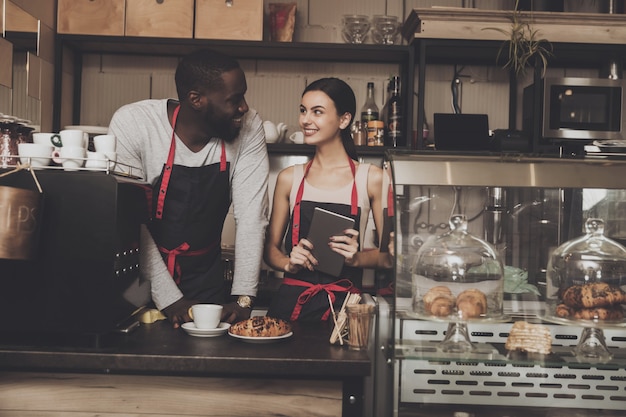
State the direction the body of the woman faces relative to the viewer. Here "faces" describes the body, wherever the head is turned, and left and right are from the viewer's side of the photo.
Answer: facing the viewer

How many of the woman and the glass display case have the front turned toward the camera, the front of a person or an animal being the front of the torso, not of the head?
2

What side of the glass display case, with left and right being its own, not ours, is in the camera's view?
front

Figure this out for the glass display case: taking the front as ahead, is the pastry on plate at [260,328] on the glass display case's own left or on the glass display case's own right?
on the glass display case's own right

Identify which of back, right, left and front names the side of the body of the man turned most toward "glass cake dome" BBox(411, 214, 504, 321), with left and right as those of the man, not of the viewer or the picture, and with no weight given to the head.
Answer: left

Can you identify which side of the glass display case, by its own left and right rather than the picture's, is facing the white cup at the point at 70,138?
right

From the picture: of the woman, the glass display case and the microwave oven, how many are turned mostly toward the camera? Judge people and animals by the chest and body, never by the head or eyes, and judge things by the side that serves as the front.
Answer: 3

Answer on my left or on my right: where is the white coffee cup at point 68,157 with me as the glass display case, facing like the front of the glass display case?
on my right

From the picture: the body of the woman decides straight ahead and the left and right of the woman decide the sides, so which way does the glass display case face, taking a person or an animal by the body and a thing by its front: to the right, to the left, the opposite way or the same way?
the same way

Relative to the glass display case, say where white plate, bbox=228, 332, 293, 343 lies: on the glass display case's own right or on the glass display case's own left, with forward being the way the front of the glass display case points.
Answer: on the glass display case's own right

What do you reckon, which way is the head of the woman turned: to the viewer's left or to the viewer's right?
to the viewer's left

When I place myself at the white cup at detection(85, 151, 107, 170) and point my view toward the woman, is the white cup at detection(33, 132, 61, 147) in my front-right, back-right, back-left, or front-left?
back-left

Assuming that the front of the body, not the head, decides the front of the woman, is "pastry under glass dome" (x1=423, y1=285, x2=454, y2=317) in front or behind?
in front

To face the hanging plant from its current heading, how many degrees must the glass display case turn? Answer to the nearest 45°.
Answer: approximately 180°

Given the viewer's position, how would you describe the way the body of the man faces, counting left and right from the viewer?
facing the viewer and to the right of the viewer

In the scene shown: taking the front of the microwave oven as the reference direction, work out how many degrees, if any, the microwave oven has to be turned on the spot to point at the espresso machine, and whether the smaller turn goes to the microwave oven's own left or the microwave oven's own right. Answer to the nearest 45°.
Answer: approximately 45° to the microwave oven's own right

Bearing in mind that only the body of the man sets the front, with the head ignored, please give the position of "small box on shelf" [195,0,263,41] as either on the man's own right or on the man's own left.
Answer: on the man's own left

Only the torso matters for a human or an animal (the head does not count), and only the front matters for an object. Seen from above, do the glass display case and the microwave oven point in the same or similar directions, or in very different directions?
same or similar directions

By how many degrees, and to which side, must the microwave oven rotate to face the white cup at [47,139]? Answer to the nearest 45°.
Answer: approximately 45° to its right
